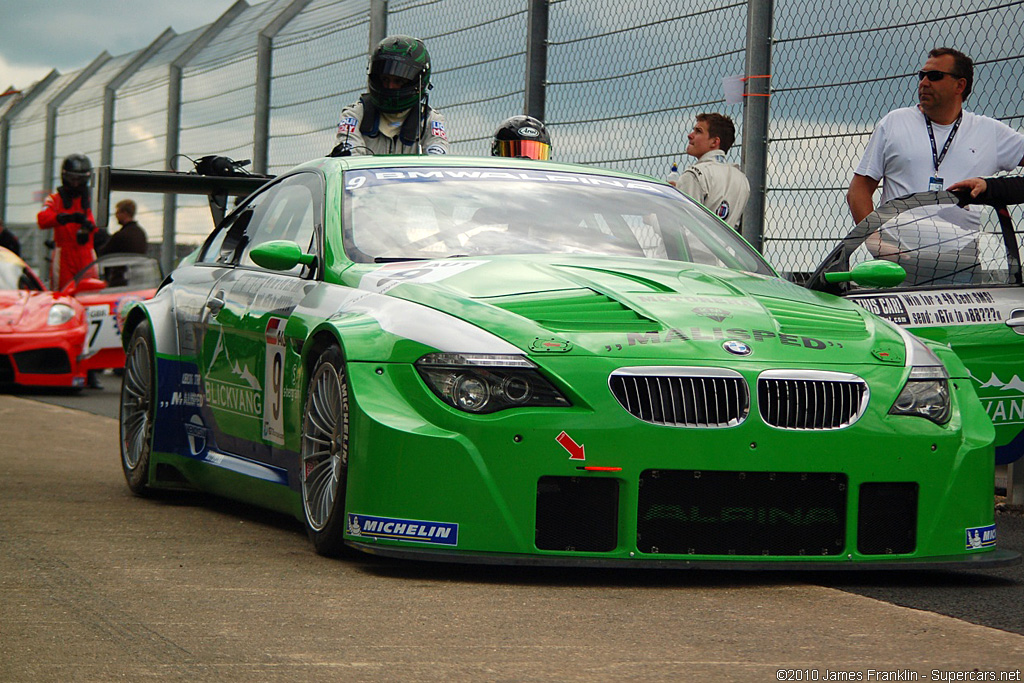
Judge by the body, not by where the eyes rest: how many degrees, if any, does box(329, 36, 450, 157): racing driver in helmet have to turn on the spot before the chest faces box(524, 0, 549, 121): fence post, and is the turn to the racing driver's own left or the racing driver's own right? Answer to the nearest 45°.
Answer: approximately 135° to the racing driver's own left

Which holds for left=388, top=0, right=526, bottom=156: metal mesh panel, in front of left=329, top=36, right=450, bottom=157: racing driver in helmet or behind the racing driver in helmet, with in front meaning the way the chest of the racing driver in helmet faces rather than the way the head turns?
behind

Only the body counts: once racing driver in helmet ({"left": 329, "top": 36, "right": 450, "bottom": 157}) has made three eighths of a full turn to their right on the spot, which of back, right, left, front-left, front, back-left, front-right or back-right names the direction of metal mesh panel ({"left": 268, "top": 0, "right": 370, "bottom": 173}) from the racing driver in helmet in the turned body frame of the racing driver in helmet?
front-right

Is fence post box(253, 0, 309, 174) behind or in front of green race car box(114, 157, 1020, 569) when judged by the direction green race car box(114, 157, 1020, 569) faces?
behind

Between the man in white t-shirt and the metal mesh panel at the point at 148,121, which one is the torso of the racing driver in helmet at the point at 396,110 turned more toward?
the man in white t-shirt

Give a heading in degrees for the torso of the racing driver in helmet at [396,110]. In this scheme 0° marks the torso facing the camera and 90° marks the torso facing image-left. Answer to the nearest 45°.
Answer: approximately 0°

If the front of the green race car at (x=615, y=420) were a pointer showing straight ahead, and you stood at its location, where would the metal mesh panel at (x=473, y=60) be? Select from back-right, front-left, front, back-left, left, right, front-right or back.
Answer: back-left

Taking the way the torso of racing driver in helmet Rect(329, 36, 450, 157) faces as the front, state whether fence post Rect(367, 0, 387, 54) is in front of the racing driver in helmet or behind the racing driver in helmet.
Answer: behind

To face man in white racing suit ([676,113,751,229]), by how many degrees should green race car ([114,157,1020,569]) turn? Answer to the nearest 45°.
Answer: approximately 135° to its left
